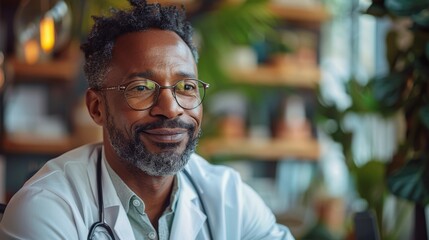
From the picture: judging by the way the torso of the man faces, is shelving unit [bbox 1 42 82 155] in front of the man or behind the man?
behind

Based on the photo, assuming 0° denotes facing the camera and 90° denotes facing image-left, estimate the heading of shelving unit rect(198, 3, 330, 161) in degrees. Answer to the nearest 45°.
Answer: approximately 0°

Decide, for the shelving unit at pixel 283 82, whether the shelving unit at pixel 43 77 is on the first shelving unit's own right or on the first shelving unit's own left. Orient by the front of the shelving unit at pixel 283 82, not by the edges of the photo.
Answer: on the first shelving unit's own right
